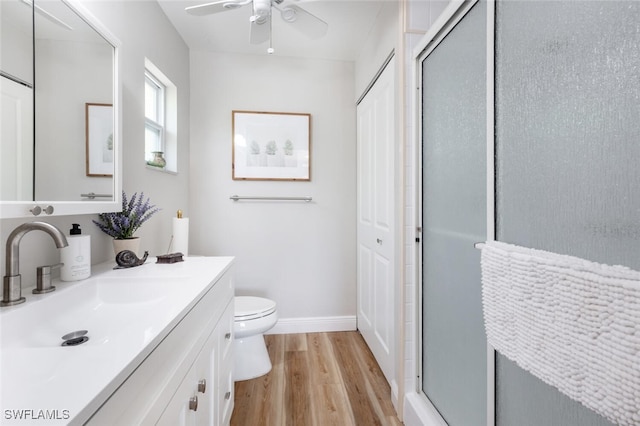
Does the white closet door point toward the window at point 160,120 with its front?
yes

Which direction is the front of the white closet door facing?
to the viewer's left

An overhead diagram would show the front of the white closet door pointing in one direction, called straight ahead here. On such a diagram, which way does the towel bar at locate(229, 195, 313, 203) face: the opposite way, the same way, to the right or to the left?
to the left

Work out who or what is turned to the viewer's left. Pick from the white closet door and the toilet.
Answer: the white closet door

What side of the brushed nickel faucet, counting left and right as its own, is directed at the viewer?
right

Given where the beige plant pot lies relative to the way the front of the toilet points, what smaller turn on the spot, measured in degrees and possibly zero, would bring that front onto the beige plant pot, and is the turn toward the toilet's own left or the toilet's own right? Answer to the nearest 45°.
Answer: approximately 135° to the toilet's own right
